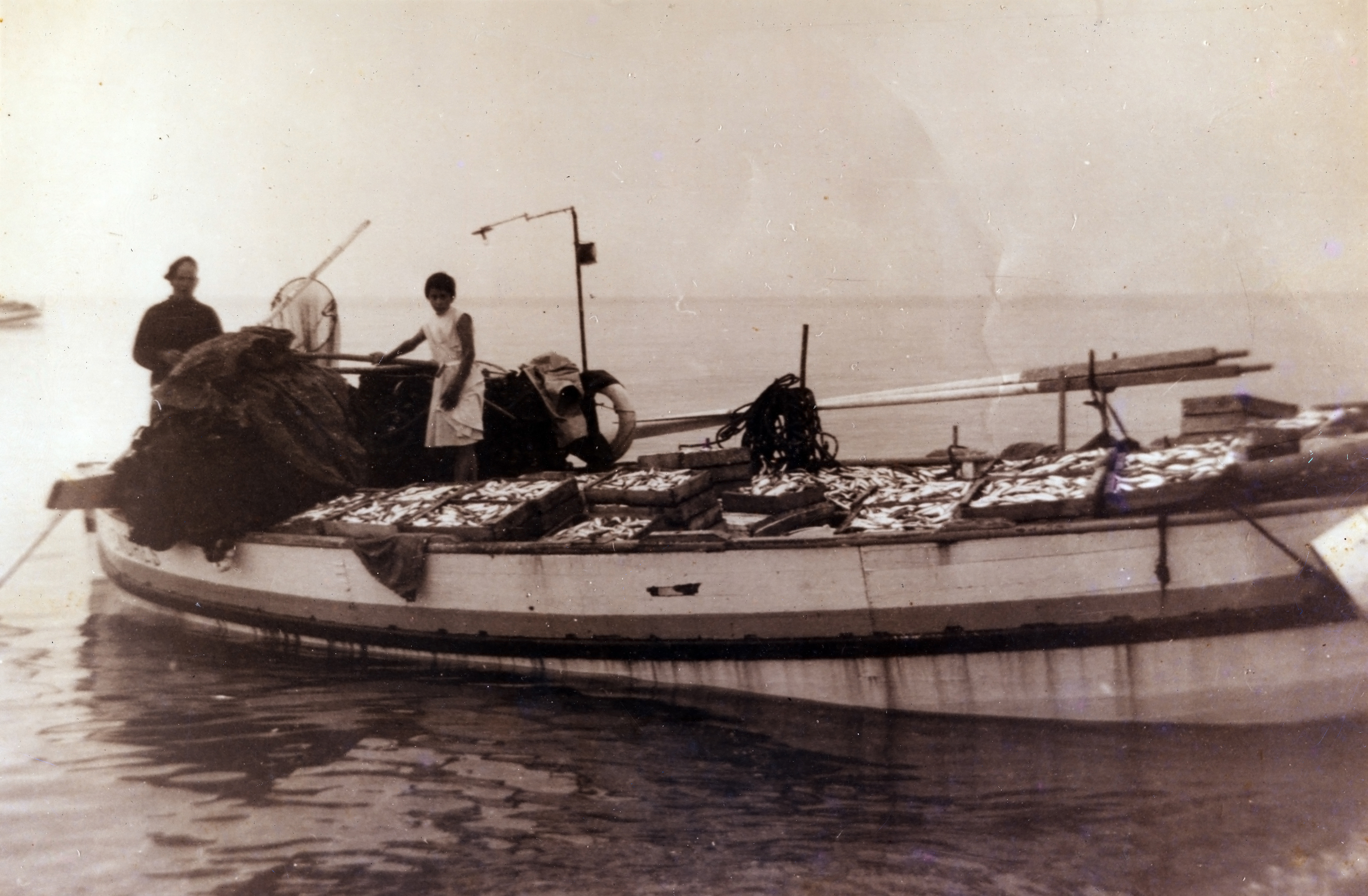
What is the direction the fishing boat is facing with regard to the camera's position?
facing the viewer and to the right of the viewer

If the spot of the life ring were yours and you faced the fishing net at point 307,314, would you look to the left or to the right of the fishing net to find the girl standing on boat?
left

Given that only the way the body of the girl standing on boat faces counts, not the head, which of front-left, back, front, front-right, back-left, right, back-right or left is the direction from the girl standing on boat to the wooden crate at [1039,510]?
left

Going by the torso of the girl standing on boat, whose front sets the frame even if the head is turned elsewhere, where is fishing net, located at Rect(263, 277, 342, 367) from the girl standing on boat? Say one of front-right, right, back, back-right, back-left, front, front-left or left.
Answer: right

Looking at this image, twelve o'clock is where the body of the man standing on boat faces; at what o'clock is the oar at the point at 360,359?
The oar is roughly at 9 o'clock from the man standing on boat.

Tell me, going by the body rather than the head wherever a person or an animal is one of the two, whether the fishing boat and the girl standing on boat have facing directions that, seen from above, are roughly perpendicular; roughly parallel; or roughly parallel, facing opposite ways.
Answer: roughly perpendicular

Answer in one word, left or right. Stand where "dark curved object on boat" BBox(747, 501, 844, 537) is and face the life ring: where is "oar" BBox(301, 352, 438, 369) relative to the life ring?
left

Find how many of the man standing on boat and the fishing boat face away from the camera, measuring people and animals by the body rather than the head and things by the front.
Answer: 0

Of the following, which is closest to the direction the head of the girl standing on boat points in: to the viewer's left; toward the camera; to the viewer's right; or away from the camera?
toward the camera

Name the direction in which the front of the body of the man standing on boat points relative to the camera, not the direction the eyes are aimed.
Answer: toward the camera

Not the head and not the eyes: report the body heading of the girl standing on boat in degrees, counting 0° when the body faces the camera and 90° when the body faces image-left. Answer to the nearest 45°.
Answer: approximately 45°

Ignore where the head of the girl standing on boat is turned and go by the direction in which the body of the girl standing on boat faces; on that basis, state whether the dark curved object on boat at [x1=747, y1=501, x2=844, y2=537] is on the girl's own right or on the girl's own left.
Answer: on the girl's own left
